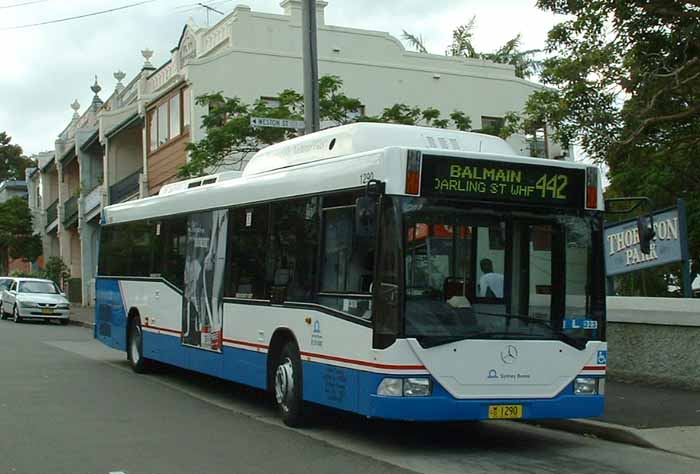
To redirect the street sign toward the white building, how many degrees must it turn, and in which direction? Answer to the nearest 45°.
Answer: approximately 180°

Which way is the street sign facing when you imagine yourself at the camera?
facing the viewer

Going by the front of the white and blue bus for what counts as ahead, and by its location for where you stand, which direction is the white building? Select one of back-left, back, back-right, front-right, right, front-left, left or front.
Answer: back-left

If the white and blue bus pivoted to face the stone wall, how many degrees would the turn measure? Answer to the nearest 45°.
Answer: approximately 90° to its left

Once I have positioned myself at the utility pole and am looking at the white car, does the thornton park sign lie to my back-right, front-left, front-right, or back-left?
back-right

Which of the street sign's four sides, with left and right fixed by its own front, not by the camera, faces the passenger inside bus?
front

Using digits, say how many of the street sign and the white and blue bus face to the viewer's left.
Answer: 0

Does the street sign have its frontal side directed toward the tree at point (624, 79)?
no

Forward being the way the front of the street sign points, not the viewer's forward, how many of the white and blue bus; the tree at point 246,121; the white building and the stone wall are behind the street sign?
2

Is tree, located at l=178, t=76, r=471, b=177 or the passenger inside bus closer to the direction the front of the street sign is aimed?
the passenger inside bus

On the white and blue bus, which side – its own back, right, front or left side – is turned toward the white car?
back

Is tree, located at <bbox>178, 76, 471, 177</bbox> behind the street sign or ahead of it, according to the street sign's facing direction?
behind

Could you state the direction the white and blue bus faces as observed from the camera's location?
facing the viewer and to the right of the viewer

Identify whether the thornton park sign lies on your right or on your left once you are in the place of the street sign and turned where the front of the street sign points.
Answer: on your left

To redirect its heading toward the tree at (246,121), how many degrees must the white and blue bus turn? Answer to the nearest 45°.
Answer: approximately 135° to its left

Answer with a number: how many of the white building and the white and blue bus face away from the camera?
0
